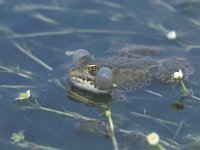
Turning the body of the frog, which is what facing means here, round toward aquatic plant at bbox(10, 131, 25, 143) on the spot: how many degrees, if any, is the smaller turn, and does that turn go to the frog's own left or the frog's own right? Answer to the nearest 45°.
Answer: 0° — it already faces it

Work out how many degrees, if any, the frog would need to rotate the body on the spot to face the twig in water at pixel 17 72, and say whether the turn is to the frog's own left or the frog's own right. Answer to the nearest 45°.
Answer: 0° — it already faces it

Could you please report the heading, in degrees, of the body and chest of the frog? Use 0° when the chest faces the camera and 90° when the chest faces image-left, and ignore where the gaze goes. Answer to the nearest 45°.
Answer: approximately 90°

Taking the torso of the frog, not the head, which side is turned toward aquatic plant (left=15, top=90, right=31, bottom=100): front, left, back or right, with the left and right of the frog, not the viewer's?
front
